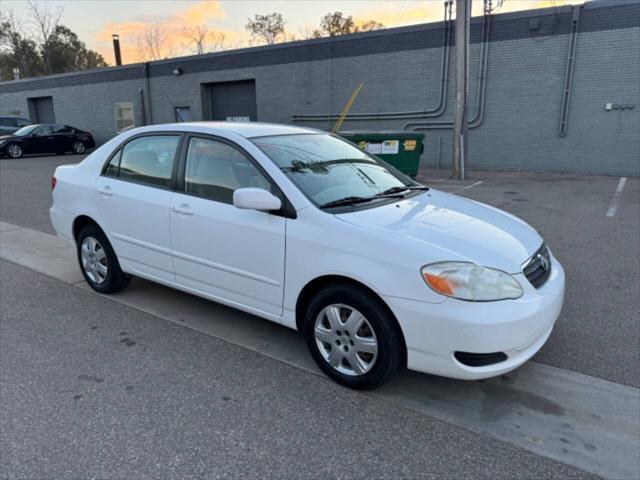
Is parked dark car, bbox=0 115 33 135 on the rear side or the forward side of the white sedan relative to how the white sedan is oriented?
on the rear side

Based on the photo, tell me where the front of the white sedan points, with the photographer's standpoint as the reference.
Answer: facing the viewer and to the right of the viewer

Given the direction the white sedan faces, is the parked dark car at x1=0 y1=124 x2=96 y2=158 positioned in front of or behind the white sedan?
behind
